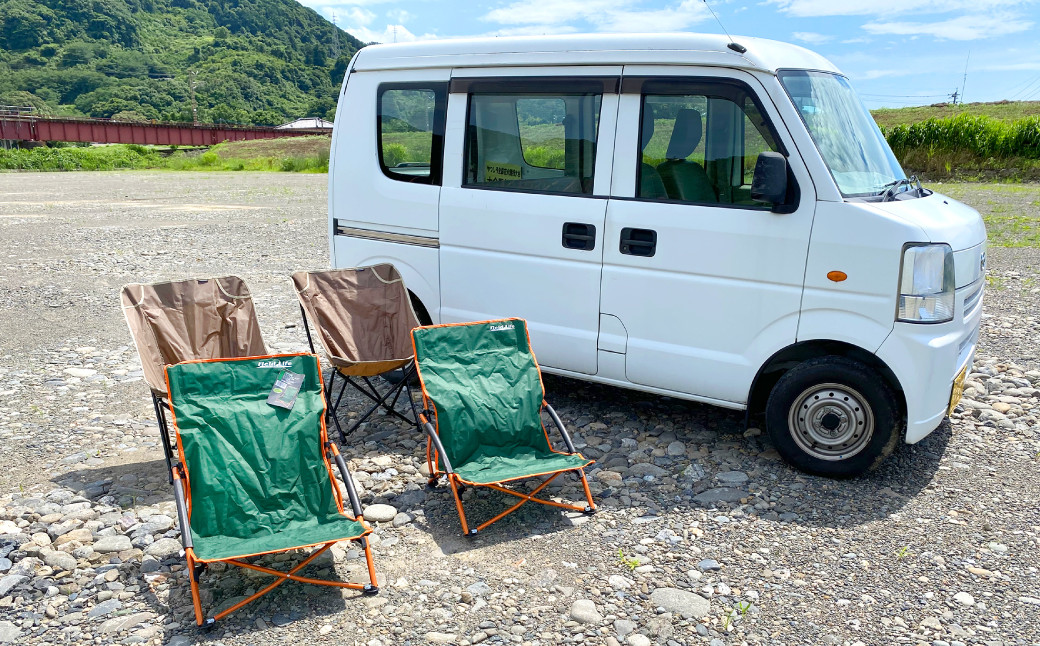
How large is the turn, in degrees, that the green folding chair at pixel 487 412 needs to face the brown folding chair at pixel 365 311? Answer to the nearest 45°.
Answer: approximately 180°

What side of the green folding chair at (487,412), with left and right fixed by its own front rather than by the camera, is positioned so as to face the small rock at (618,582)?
front

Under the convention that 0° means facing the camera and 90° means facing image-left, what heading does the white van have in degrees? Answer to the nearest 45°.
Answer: approximately 315°

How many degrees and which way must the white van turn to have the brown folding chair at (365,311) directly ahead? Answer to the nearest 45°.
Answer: approximately 135° to its right

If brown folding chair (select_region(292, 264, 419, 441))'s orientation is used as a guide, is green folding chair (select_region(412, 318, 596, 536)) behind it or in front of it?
in front

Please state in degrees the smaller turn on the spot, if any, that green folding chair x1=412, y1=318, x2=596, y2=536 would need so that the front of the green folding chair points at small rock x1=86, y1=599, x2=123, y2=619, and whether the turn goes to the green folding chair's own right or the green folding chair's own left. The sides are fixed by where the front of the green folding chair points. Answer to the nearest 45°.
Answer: approximately 90° to the green folding chair's own right

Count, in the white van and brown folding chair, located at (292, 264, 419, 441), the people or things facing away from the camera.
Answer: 0

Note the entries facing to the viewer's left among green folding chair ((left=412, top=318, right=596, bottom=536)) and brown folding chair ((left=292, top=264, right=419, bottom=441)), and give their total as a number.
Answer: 0

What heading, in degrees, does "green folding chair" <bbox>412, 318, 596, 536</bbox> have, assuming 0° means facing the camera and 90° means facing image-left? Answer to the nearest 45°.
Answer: approximately 315°

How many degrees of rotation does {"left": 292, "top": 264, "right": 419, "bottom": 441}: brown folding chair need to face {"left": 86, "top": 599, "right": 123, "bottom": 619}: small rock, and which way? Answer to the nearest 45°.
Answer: approximately 90° to its right

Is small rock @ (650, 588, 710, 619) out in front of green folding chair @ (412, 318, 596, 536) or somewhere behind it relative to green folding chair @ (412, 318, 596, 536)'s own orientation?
in front

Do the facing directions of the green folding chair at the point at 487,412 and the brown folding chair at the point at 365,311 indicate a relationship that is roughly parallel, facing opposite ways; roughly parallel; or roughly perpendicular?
roughly parallel

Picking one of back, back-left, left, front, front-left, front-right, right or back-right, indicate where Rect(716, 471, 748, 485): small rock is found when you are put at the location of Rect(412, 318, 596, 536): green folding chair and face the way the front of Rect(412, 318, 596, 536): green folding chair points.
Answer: front-left

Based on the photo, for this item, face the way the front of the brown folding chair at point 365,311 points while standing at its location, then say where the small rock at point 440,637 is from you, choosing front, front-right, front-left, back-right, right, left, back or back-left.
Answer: front-right

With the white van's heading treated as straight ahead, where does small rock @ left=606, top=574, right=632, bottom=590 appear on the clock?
The small rock is roughly at 2 o'clock from the white van.
